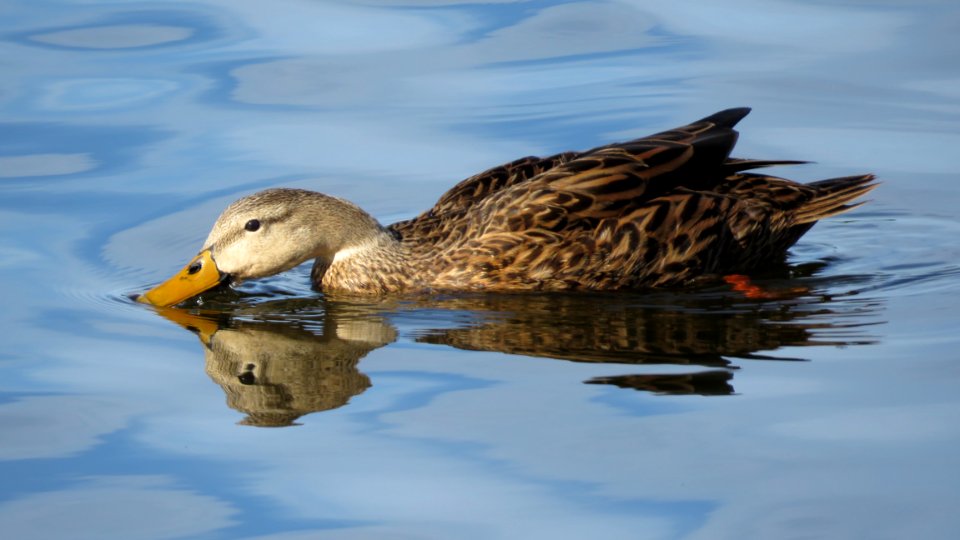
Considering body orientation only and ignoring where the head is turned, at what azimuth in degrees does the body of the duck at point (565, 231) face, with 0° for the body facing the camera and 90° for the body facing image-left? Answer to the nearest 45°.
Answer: approximately 90°
